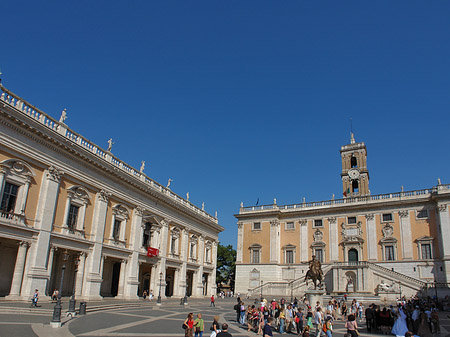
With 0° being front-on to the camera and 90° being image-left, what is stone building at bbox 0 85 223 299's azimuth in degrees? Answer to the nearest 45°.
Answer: approximately 315°

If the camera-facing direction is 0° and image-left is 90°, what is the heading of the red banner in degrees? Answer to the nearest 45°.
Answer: approximately 315°
